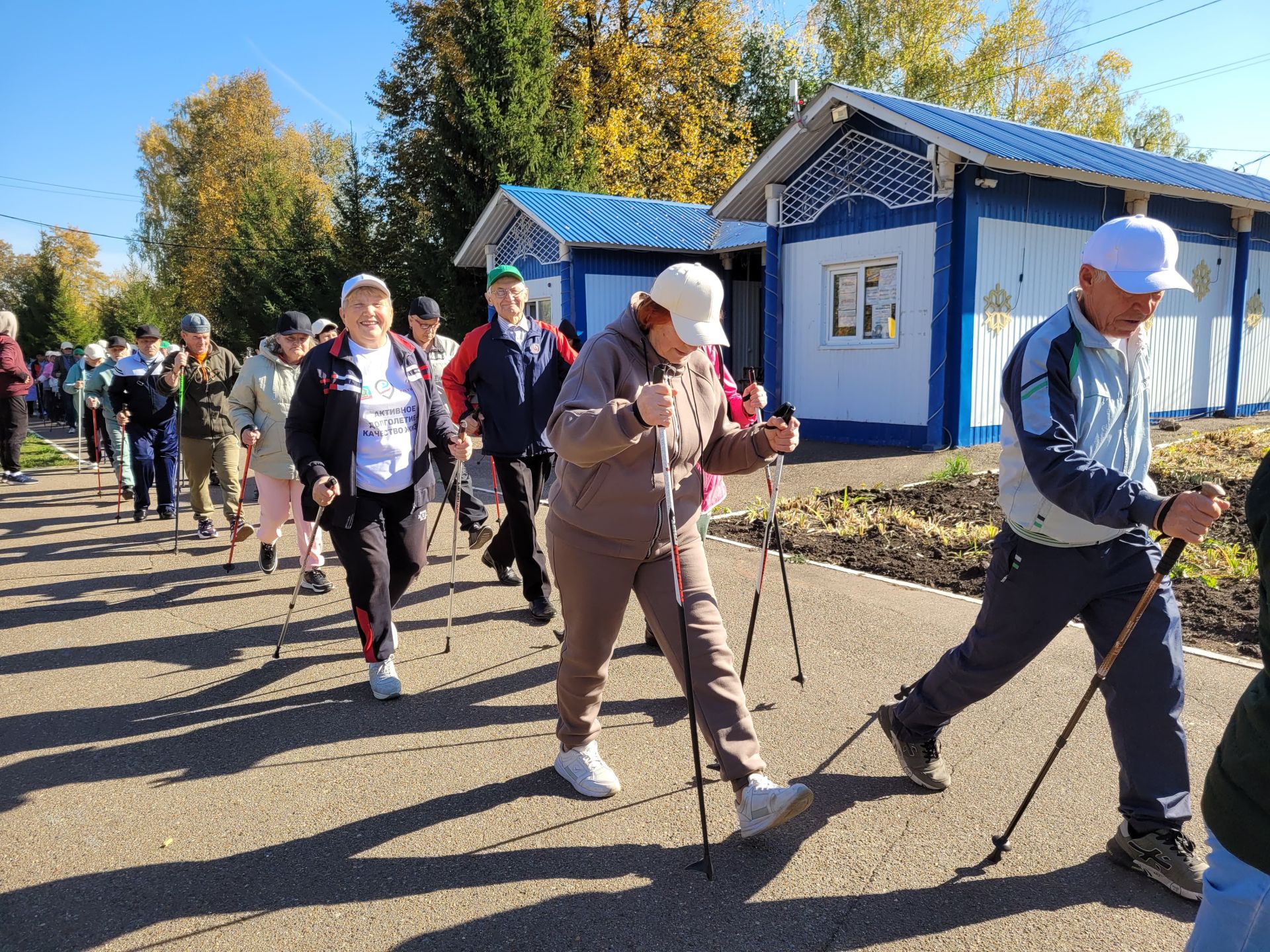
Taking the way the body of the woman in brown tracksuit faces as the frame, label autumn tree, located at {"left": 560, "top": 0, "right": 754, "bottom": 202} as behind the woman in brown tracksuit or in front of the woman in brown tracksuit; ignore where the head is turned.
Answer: behind

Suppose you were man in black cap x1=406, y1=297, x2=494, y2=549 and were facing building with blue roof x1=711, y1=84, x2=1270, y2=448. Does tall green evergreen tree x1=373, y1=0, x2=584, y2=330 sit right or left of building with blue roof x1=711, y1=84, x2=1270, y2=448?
left

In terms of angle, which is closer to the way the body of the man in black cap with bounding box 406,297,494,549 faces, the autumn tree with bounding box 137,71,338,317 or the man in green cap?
the man in green cap

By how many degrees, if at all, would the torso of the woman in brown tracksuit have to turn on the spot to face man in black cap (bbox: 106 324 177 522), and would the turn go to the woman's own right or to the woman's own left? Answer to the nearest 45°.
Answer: approximately 180°

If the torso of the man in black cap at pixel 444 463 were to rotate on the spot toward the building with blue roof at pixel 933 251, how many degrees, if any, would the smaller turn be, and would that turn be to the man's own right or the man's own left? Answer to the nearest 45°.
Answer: approximately 90° to the man's own left

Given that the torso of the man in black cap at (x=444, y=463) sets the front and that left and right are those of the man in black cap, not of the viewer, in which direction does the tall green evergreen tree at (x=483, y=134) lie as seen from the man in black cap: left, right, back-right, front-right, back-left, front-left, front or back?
back-left

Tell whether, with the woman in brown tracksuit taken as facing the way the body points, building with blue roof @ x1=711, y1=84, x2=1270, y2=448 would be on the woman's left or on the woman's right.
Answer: on the woman's left

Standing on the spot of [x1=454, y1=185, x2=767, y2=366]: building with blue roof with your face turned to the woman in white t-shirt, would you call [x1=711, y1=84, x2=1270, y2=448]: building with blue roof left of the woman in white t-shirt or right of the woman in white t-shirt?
left

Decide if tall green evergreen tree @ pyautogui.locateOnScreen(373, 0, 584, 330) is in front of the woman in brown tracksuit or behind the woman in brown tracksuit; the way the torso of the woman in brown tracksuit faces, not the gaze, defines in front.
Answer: behind

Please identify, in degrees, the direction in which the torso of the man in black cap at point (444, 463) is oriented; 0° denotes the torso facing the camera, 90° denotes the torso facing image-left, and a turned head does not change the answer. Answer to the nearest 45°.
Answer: approximately 315°

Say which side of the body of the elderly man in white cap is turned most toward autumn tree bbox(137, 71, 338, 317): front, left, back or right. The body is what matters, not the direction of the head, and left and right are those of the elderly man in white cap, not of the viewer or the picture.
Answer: back
